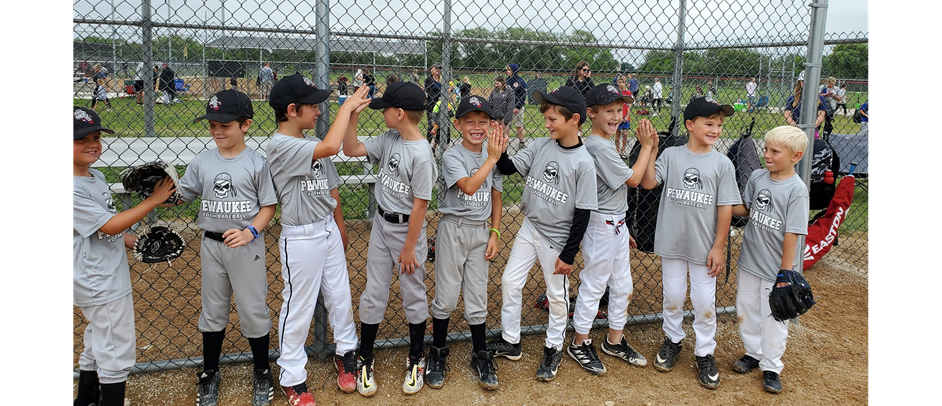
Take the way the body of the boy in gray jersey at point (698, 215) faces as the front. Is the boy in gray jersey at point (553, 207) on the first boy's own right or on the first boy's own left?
on the first boy's own right

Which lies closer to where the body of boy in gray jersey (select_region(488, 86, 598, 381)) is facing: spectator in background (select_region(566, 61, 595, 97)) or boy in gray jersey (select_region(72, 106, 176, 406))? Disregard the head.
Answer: the boy in gray jersey

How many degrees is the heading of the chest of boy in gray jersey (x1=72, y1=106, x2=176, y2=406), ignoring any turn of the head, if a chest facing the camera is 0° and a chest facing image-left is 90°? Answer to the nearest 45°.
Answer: approximately 315°

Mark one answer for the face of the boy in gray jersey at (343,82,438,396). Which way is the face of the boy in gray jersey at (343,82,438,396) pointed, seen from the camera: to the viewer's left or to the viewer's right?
to the viewer's left

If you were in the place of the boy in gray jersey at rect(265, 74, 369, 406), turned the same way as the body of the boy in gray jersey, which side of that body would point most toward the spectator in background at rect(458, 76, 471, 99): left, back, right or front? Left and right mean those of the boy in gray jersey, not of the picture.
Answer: left

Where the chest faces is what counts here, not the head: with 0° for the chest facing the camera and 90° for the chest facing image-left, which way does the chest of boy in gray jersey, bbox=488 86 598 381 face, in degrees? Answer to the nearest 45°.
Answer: approximately 45°

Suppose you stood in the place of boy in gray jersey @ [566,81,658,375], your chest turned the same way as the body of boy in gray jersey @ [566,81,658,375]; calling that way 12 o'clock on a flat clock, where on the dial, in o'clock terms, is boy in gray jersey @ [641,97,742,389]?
boy in gray jersey @ [641,97,742,389] is roughly at 10 o'clock from boy in gray jersey @ [566,81,658,375].

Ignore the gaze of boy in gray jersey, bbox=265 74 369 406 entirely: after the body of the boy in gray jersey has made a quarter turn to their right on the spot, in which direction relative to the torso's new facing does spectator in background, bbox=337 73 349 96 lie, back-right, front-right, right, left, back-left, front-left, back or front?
back-right

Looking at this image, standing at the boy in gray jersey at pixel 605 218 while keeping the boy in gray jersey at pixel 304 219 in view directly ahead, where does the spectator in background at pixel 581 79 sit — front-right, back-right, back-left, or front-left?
back-right

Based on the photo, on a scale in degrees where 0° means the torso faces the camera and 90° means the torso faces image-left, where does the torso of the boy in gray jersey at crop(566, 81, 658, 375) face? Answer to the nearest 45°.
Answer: approximately 315°

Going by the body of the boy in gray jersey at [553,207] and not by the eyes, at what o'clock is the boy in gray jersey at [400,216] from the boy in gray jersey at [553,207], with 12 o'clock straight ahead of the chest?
the boy in gray jersey at [400,216] is roughly at 1 o'clock from the boy in gray jersey at [553,207].

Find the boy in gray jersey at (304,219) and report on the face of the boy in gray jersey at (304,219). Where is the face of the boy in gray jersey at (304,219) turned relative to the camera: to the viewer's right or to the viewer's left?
to the viewer's right
